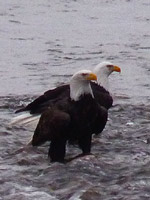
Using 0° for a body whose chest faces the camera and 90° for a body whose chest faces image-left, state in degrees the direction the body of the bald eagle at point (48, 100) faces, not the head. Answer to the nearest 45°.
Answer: approximately 270°

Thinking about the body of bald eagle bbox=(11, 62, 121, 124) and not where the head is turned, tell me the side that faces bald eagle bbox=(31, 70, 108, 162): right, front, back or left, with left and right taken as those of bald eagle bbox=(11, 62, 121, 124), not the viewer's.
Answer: right

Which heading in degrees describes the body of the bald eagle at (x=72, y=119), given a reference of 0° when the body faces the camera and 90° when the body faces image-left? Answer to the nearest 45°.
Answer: approximately 315°

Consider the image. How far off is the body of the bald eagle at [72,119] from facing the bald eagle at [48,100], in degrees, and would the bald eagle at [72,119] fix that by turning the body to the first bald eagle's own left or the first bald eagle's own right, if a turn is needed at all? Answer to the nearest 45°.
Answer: approximately 135° to the first bald eagle's own left
